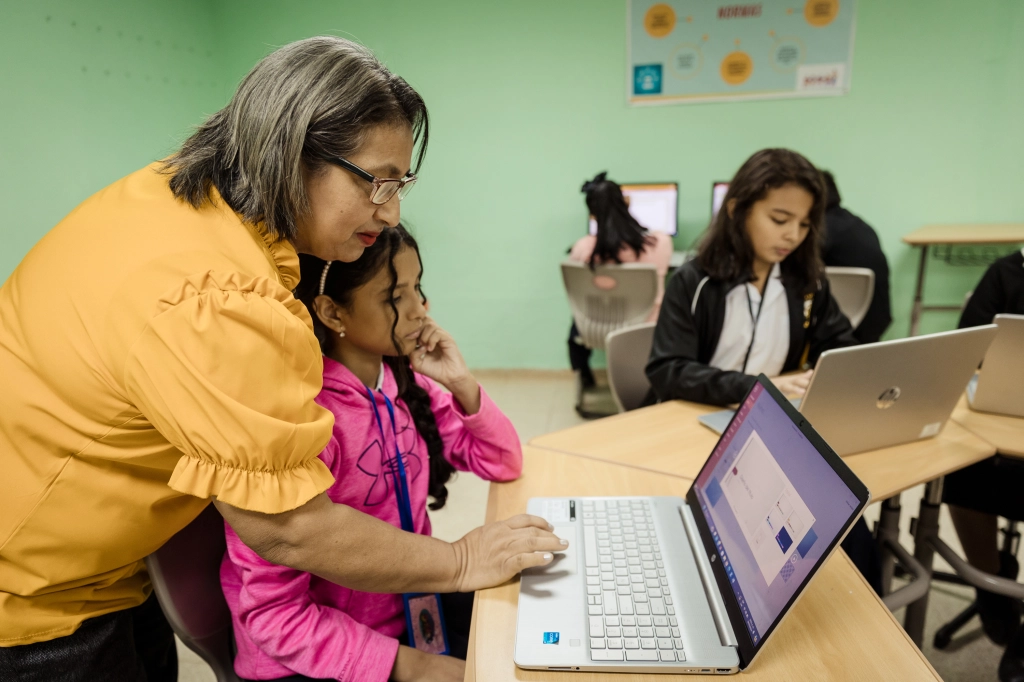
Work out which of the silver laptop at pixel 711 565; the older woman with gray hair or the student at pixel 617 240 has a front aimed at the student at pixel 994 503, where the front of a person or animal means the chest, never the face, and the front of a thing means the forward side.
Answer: the older woman with gray hair

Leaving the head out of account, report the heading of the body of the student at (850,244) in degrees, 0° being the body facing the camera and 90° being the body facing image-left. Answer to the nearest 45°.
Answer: approximately 180°

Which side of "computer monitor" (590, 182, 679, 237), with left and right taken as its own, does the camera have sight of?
front

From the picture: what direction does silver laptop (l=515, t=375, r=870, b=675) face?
to the viewer's left

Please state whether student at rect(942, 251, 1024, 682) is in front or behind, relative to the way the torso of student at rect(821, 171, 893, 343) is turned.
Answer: behind

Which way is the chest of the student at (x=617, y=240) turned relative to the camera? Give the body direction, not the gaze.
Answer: away from the camera

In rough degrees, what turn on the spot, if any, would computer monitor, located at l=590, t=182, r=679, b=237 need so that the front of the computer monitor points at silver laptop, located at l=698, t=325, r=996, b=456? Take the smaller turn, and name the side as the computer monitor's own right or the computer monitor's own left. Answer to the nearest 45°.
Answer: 0° — it already faces it

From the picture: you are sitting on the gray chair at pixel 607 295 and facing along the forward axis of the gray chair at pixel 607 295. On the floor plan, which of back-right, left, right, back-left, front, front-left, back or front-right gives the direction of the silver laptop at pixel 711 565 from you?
back

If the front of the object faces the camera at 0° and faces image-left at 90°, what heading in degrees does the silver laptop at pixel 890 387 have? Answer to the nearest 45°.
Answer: approximately 135°

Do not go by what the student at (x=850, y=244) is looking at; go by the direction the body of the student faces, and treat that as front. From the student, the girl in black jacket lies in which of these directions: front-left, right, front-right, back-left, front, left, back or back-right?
back

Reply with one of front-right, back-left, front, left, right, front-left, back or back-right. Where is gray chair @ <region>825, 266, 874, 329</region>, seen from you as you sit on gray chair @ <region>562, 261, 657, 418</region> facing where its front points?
right

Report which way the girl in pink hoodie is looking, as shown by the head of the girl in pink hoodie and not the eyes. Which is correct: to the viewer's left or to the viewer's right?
to the viewer's right

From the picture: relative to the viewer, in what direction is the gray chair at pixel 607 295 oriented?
away from the camera

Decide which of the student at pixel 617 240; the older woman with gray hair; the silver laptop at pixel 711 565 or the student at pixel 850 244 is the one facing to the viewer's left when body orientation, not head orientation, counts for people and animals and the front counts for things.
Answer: the silver laptop

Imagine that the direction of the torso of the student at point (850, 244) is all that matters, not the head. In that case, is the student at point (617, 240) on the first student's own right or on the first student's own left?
on the first student's own left

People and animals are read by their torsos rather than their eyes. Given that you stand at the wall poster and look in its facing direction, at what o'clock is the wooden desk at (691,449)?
The wooden desk is roughly at 12 o'clock from the wall poster.

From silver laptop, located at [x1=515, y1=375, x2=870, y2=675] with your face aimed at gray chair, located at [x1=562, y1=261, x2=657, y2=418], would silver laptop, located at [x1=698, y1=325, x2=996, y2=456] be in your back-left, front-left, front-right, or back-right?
front-right

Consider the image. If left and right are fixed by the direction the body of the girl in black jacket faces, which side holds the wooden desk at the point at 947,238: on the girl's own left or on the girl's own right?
on the girl's own left
